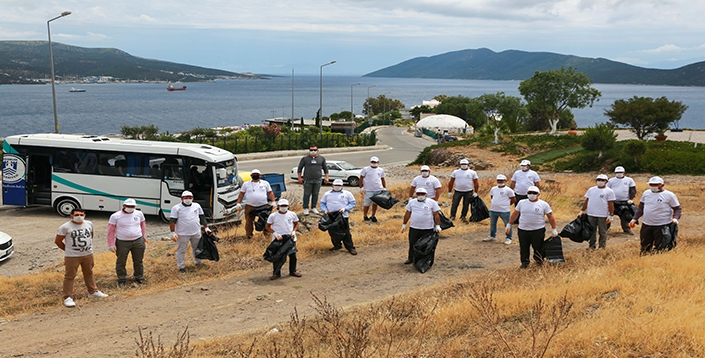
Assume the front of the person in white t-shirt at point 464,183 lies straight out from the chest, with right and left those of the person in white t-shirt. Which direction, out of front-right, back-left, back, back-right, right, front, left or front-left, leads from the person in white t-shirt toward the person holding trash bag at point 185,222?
front-right

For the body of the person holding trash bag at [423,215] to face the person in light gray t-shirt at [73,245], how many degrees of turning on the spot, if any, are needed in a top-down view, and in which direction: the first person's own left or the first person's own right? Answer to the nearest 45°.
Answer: approximately 90° to the first person's own right

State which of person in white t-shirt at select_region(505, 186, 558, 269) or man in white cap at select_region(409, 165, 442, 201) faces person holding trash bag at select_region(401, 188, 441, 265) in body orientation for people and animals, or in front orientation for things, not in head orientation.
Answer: the man in white cap

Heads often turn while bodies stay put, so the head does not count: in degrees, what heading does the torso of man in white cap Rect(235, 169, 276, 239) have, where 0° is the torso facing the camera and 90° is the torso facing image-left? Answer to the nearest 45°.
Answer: approximately 0°

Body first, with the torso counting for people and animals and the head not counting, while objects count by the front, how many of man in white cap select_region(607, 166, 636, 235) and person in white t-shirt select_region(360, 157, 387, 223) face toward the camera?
2

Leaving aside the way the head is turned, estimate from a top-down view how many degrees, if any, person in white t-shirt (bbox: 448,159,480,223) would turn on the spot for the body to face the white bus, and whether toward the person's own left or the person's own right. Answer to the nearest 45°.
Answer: approximately 90° to the person's own right

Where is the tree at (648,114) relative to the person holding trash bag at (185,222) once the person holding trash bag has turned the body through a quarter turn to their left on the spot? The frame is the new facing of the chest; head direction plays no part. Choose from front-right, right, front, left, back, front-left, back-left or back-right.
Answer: front-left

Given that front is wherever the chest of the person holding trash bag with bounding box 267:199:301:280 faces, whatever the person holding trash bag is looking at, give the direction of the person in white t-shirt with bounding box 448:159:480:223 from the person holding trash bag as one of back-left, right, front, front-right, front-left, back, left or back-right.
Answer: back-left

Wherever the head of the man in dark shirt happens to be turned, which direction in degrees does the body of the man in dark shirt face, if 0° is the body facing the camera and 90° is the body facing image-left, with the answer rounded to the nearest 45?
approximately 0°
